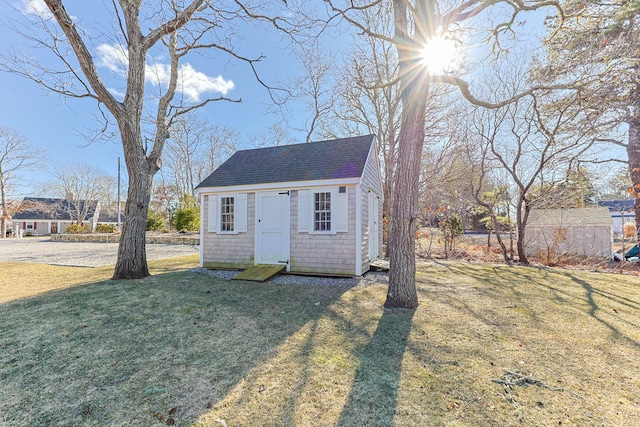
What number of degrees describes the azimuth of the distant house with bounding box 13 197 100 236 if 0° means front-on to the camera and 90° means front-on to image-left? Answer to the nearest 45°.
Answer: approximately 0°

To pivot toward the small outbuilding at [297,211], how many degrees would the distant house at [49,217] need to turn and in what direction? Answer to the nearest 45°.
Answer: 0° — it already faces it

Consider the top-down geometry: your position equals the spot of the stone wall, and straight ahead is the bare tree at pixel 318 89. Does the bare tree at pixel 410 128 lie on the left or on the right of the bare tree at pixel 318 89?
right
